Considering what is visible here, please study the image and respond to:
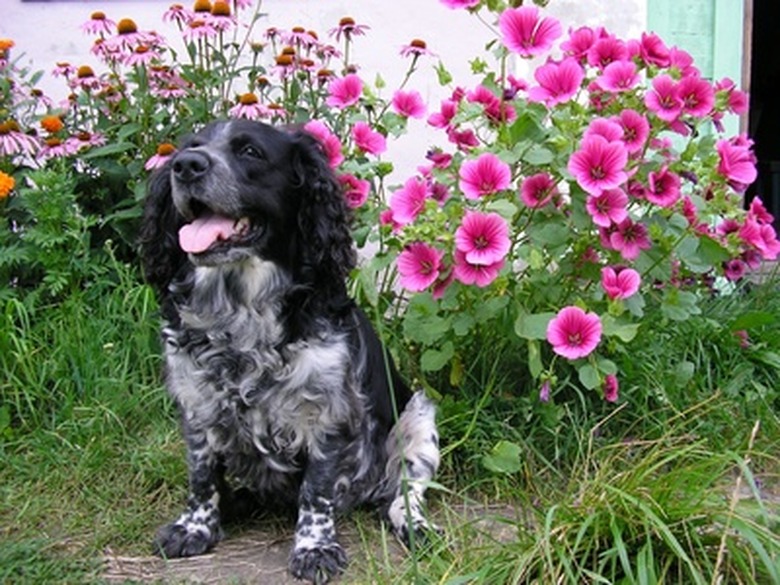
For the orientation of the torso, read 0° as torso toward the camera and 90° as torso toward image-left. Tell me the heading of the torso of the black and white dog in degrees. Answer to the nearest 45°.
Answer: approximately 45°

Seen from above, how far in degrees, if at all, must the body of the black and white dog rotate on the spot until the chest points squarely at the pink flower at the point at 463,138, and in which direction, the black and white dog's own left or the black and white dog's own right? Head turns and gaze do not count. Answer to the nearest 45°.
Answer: approximately 180°

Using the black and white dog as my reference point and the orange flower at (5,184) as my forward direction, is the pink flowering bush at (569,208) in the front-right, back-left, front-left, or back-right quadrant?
back-right

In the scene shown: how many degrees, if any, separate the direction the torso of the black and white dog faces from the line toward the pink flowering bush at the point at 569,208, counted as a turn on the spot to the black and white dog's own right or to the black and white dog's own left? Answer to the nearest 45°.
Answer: approximately 135° to the black and white dog's own left

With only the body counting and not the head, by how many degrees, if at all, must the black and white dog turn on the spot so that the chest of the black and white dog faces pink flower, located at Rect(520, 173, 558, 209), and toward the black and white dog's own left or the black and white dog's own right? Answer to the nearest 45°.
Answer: approximately 135° to the black and white dog's own left

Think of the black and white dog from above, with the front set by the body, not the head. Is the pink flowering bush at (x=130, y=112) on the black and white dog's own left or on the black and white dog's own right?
on the black and white dog's own right
